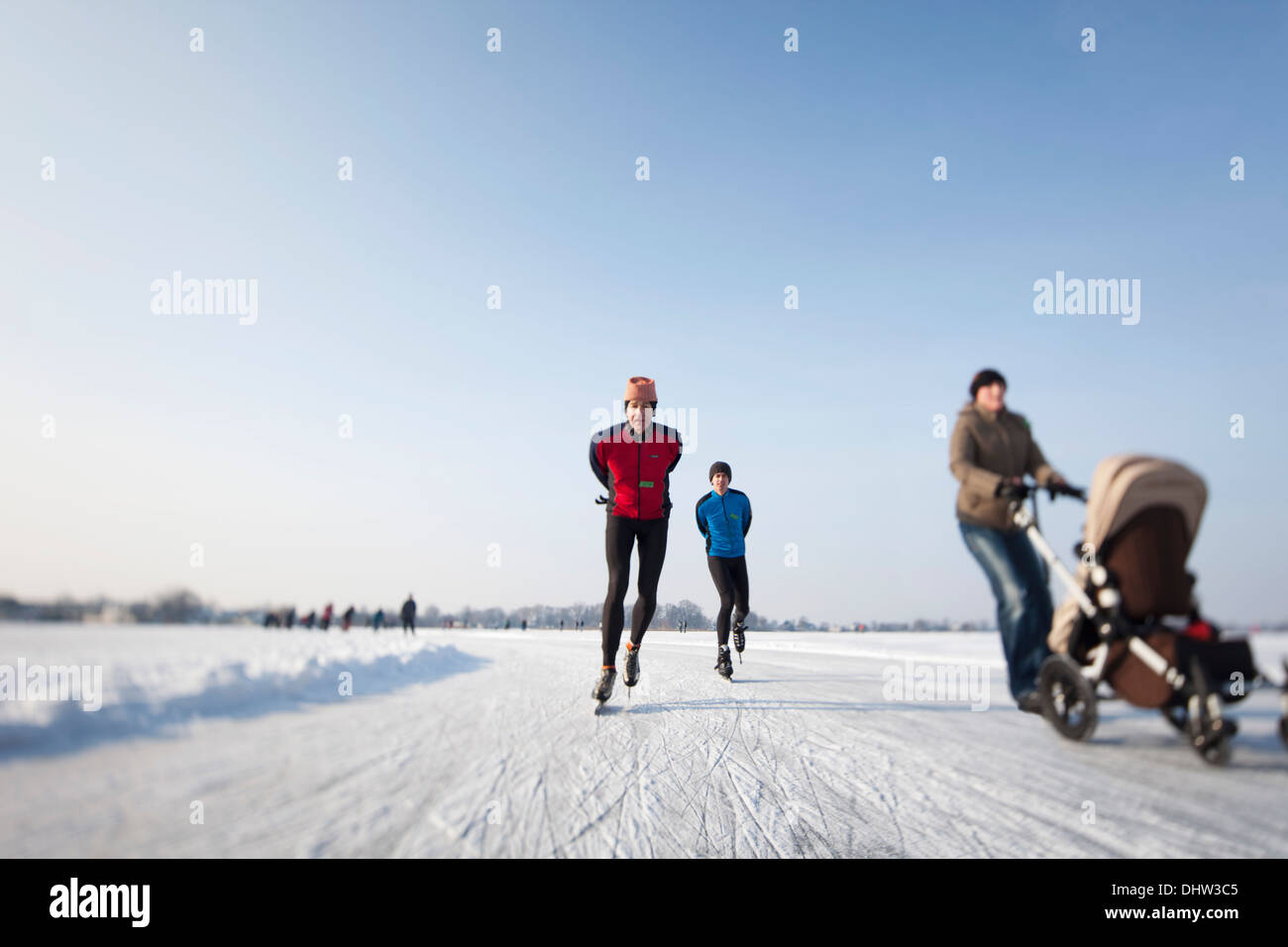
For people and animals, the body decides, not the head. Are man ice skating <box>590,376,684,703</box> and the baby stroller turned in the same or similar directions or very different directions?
same or similar directions

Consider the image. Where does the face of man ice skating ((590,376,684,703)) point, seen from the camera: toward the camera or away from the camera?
toward the camera

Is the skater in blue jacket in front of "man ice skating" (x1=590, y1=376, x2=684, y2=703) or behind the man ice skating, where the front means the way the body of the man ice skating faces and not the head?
behind

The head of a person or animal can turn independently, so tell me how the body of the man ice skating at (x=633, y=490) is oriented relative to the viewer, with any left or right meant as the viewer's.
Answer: facing the viewer

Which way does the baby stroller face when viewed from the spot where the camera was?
facing the viewer and to the right of the viewer

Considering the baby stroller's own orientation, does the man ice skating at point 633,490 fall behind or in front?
behind

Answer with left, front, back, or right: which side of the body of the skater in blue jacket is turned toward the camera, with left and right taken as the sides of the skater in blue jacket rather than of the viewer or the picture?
front

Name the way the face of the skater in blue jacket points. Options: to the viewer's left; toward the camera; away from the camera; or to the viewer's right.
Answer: toward the camera

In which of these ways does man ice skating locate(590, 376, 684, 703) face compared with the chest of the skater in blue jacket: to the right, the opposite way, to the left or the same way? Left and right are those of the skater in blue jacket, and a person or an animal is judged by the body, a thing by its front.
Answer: the same way

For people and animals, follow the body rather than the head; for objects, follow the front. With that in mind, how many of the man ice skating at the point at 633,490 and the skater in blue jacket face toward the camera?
2
